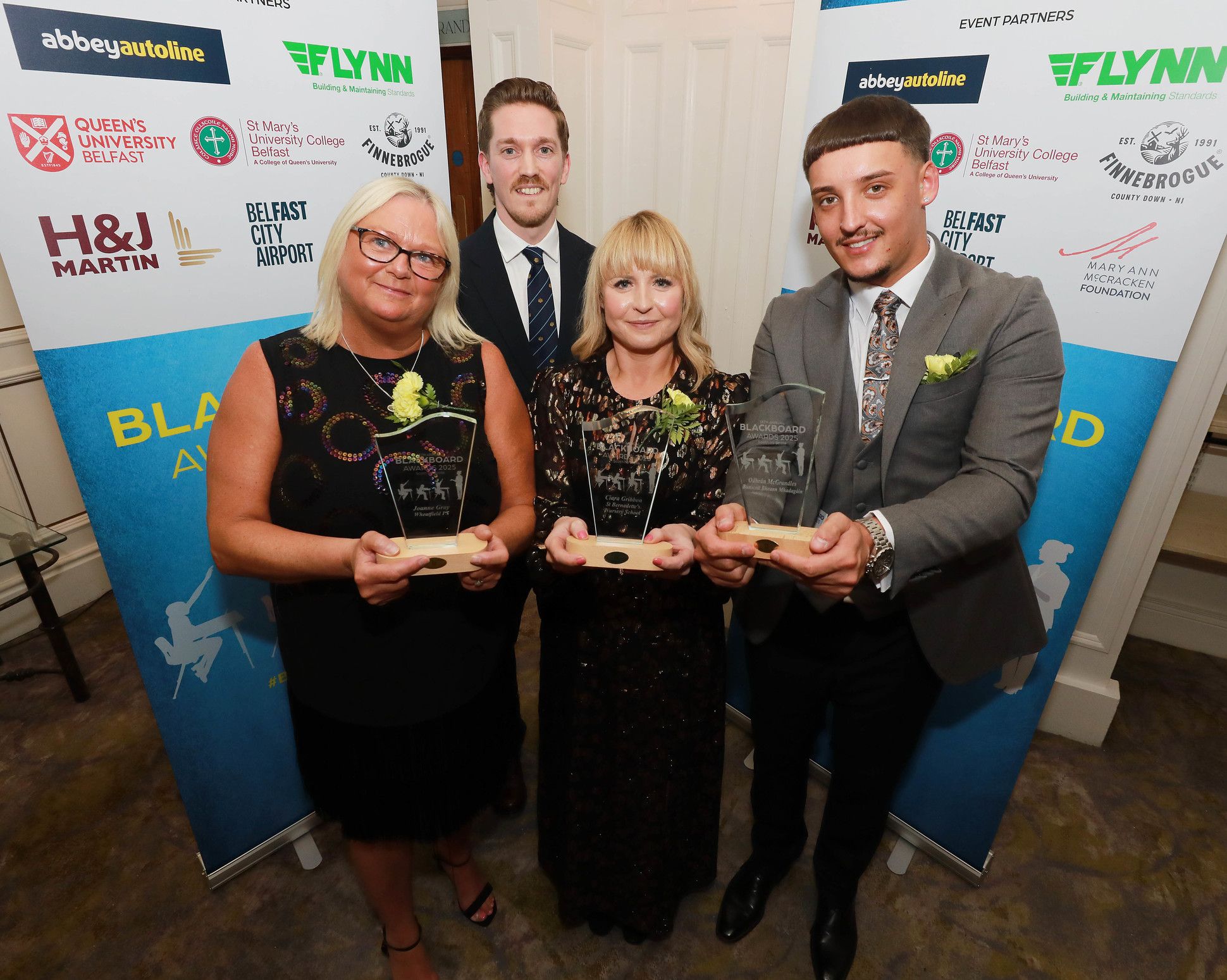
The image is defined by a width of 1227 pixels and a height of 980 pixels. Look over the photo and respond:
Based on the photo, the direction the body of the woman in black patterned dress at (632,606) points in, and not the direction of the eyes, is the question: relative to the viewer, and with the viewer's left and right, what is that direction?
facing the viewer

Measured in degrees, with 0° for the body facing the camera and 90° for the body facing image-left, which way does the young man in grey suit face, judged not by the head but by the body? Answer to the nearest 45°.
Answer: approximately 45°

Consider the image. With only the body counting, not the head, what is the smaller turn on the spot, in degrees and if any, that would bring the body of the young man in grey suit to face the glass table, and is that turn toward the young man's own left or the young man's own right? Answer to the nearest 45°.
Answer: approximately 45° to the young man's own right

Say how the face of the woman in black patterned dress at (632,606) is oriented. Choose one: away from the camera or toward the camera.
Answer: toward the camera

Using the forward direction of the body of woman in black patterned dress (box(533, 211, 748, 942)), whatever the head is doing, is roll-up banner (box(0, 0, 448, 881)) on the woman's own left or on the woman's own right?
on the woman's own right

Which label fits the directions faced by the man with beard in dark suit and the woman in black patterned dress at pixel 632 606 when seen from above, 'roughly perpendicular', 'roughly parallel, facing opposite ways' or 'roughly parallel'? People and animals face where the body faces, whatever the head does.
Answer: roughly parallel

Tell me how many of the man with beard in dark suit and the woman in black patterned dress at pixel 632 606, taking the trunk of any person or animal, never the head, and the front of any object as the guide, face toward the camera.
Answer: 2

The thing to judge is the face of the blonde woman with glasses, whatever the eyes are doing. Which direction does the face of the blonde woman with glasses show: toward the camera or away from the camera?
toward the camera

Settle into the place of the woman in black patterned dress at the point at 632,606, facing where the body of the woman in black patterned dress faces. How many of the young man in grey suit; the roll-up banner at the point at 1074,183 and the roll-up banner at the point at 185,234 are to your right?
1

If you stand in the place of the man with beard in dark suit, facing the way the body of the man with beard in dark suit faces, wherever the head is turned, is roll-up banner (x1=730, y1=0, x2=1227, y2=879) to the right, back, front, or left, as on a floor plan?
left

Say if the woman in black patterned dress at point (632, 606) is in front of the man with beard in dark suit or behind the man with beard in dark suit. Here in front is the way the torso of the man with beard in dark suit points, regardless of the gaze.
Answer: in front

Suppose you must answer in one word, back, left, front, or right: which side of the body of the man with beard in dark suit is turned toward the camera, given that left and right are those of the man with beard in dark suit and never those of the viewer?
front

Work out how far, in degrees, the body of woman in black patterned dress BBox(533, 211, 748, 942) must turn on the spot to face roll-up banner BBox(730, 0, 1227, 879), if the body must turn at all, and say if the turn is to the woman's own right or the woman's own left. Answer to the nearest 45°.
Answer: approximately 135° to the woman's own left
